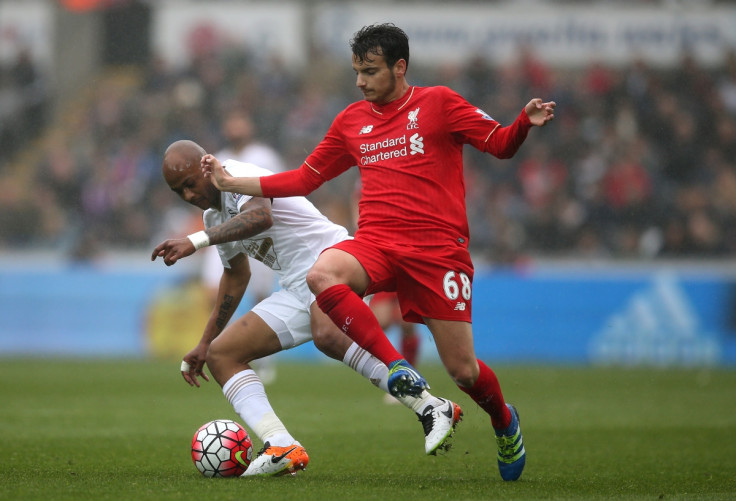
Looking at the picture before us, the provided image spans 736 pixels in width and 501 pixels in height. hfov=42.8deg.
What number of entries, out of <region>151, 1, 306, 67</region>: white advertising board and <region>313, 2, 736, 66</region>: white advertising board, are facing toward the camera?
2

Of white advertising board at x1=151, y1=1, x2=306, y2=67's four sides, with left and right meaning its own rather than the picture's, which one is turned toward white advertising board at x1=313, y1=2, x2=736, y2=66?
left

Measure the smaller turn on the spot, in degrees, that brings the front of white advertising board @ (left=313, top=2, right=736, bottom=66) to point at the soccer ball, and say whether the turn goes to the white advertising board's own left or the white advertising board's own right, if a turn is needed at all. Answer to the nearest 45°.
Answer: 0° — it already faces it

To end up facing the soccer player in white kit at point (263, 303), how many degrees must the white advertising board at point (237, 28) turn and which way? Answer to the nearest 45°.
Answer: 0° — it already faces them

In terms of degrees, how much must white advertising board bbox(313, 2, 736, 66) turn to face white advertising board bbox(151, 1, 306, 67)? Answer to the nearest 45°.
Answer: approximately 90° to its right

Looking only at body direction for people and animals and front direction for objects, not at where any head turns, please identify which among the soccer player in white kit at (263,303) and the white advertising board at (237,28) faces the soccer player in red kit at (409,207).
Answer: the white advertising board

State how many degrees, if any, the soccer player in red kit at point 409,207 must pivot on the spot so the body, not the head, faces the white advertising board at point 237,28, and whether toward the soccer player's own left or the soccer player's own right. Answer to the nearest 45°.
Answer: approximately 135° to the soccer player's own right

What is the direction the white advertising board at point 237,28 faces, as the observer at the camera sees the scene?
facing the viewer

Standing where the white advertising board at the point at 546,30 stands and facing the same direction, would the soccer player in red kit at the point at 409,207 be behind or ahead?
ahead

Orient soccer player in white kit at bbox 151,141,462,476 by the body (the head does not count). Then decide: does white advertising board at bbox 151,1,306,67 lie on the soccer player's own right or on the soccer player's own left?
on the soccer player's own right

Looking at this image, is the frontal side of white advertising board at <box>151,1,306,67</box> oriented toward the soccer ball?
yes

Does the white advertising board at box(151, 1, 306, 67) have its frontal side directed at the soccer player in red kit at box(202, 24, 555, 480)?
yes

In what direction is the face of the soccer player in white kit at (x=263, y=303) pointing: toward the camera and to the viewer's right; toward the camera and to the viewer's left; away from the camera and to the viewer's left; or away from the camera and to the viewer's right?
toward the camera and to the viewer's left

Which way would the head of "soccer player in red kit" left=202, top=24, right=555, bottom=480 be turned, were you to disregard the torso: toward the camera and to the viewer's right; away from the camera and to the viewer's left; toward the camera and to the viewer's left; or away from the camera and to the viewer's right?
toward the camera and to the viewer's left
